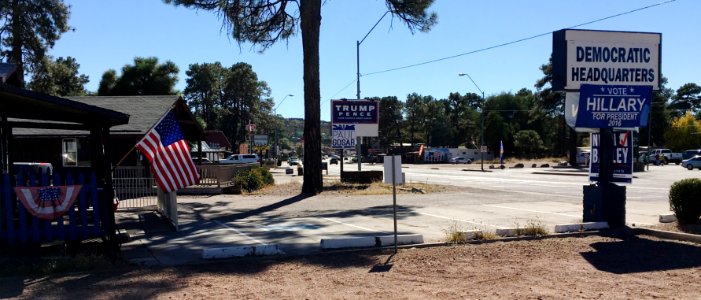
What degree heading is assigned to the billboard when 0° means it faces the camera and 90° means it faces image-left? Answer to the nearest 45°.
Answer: approximately 0°

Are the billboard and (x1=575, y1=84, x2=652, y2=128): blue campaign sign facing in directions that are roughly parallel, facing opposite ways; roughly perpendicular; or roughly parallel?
roughly parallel

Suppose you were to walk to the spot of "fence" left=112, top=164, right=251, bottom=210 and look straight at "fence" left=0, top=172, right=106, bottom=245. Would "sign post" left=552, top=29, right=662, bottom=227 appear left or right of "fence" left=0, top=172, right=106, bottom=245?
left

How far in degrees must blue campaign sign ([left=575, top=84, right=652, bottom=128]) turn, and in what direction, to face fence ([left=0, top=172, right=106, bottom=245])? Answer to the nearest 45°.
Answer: approximately 45° to its right

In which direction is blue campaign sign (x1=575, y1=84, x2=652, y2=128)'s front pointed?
toward the camera

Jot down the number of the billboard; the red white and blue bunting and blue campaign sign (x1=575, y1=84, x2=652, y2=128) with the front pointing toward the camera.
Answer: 3

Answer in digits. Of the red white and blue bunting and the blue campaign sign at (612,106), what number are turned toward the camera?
2

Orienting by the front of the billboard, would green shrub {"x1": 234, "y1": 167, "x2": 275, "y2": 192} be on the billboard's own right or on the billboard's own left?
on the billboard's own right

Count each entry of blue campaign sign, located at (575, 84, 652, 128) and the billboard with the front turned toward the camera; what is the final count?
2

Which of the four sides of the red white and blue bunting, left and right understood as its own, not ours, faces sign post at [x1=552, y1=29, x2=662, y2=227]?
left

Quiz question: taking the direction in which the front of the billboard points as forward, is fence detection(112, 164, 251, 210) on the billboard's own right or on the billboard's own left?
on the billboard's own right

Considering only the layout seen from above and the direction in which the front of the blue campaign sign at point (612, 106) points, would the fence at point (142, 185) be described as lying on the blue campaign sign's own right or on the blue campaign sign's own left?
on the blue campaign sign's own right

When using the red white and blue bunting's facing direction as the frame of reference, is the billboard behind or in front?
behind
